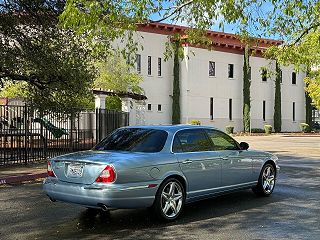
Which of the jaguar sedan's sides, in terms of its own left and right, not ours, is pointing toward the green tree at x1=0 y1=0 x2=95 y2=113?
left

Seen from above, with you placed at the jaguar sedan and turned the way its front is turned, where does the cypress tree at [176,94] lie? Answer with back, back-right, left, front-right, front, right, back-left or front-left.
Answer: front-left

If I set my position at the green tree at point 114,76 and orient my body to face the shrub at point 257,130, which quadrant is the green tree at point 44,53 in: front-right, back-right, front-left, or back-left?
back-right

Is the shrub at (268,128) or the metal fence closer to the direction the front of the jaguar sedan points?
the shrub

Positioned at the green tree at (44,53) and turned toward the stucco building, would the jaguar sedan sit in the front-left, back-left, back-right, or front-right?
back-right

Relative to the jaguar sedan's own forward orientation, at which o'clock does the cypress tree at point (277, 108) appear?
The cypress tree is roughly at 11 o'clock from the jaguar sedan.

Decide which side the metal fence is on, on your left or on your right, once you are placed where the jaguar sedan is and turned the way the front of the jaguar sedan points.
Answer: on your left

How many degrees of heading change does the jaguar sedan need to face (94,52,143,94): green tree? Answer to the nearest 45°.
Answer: approximately 45° to its left

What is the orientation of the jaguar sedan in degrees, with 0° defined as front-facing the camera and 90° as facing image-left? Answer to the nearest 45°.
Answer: approximately 225°

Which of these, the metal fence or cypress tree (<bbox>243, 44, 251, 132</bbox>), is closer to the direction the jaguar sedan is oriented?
the cypress tree
